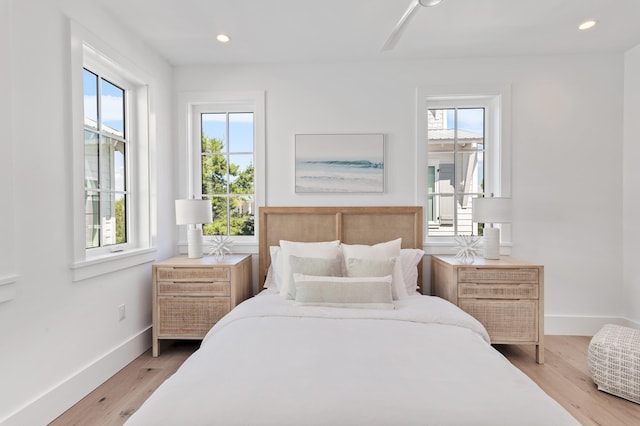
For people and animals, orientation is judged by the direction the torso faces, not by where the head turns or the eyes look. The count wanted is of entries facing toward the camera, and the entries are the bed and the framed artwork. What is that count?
2

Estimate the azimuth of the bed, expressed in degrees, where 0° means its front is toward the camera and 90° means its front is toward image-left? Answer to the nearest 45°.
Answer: approximately 0°

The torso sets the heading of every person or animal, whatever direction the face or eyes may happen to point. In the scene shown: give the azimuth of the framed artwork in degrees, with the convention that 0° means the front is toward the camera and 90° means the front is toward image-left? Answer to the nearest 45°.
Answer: approximately 0°

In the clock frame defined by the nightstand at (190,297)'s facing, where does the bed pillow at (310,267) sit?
The bed pillow is roughly at 10 o'clock from the nightstand.

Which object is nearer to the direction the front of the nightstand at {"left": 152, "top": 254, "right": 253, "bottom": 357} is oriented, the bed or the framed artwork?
the bed

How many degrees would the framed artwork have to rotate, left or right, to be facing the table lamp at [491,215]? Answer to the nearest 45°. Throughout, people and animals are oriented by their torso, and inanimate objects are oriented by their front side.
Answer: approximately 90° to its left
